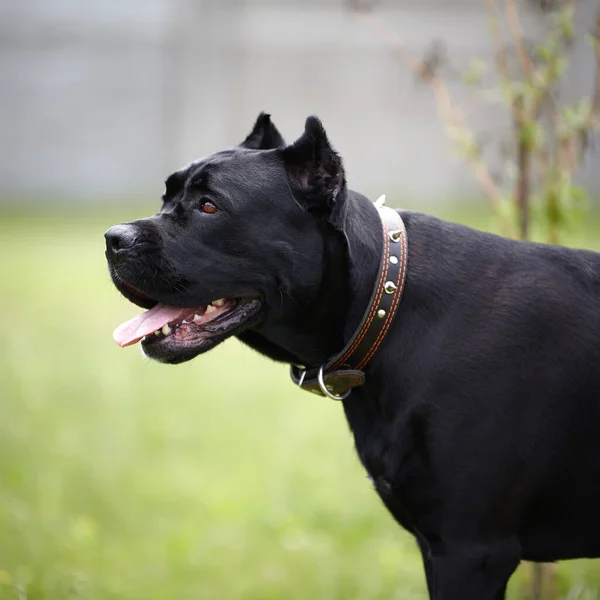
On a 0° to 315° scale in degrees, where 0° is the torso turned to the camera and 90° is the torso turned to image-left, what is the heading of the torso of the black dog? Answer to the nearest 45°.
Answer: approximately 90°
